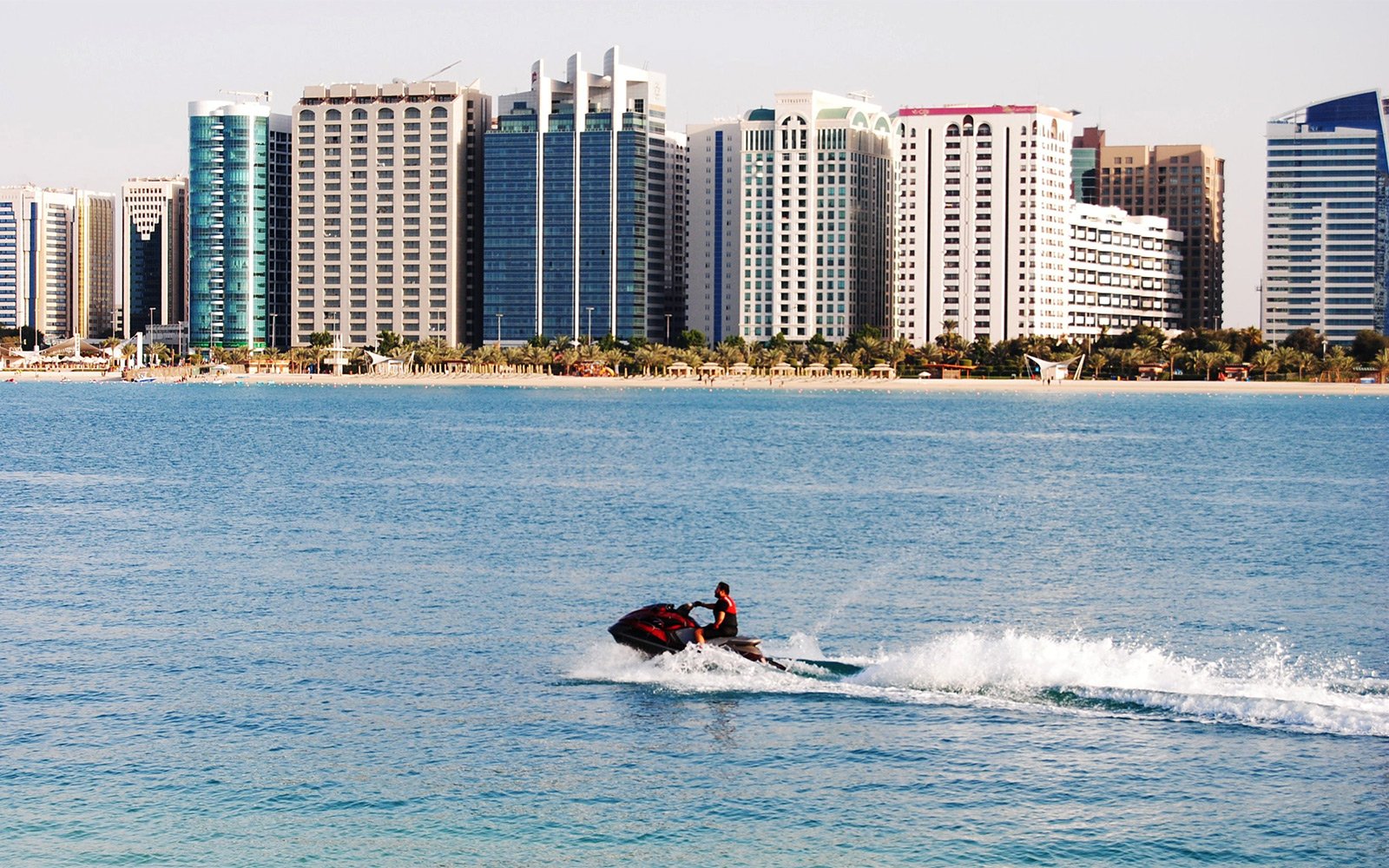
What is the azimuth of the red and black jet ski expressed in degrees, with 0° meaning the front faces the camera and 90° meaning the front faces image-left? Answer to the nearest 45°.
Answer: approximately 90°

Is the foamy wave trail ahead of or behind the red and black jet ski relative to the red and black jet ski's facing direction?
behind

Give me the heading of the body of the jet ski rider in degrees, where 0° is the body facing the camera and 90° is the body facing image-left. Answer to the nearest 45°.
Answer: approximately 90°

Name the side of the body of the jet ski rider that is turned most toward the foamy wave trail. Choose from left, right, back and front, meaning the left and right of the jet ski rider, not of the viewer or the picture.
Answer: back
